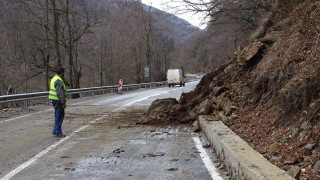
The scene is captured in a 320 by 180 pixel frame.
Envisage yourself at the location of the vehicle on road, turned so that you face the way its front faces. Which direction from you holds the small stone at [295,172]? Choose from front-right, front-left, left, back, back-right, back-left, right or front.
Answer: back-right
